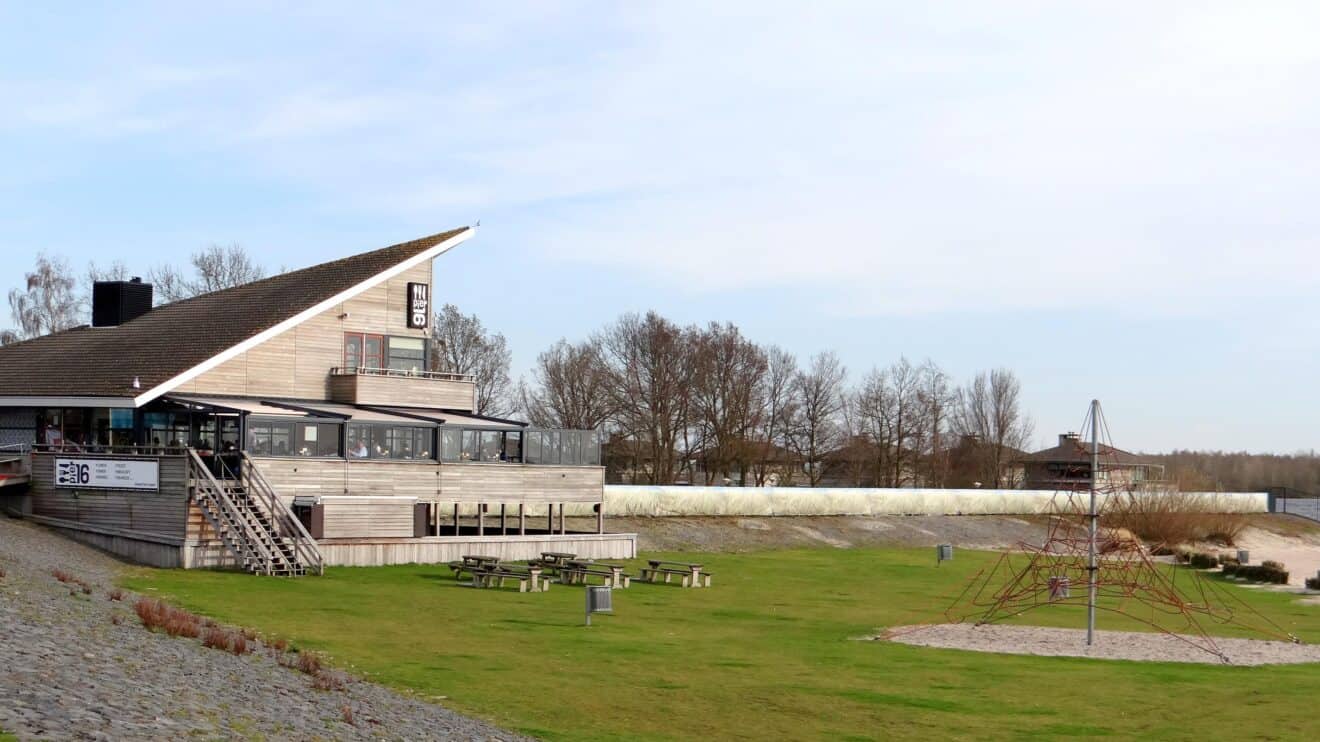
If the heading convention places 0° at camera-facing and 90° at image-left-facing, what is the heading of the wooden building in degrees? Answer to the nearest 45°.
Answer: approximately 315°

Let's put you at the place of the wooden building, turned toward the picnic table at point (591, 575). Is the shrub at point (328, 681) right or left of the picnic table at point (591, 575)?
right

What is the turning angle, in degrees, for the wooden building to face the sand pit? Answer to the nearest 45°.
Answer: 0° — it already faces it

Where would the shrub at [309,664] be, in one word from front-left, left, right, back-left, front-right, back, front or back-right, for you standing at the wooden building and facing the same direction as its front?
front-right

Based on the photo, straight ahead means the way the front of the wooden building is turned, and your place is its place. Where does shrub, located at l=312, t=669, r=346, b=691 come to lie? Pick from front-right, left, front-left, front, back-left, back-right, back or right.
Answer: front-right

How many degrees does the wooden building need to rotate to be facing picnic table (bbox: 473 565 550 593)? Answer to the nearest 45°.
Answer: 0° — it already faces it

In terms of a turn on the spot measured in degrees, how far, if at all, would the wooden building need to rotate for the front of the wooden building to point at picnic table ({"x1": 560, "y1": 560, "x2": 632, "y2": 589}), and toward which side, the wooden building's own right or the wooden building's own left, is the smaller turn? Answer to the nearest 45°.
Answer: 0° — it already faces it

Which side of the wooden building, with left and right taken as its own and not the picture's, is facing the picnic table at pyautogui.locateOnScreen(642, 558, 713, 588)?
front
